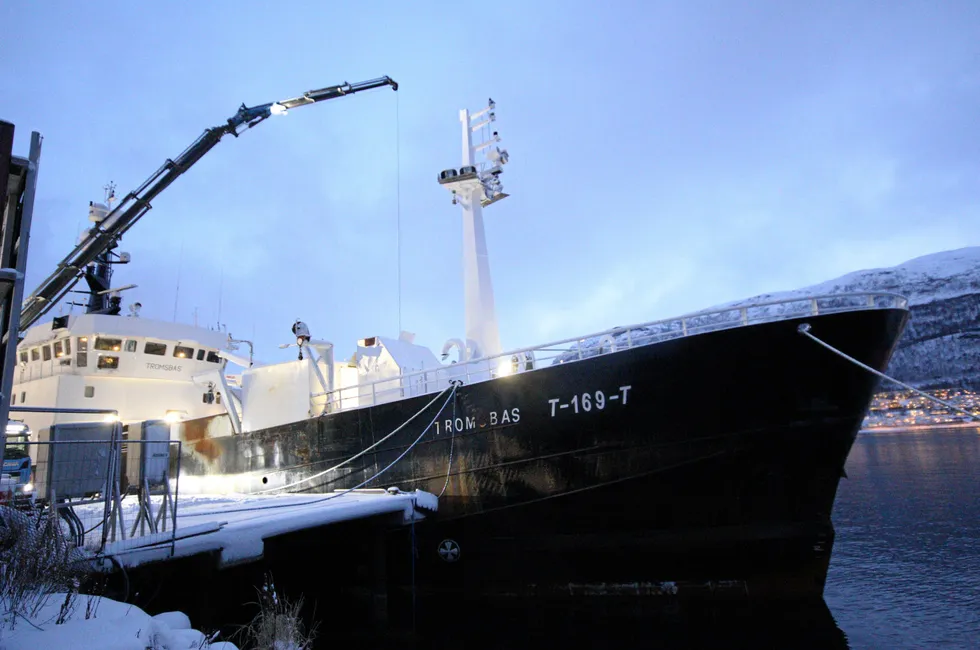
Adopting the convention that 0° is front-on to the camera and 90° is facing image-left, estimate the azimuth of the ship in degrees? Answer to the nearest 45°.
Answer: approximately 315°

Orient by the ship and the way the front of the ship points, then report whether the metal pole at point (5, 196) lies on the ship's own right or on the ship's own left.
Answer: on the ship's own right

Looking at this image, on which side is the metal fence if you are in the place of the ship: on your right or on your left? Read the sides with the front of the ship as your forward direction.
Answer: on your right

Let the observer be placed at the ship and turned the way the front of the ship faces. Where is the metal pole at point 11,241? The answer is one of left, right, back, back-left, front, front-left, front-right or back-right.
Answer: right

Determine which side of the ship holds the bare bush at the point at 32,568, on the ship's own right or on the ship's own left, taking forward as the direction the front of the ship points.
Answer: on the ship's own right
